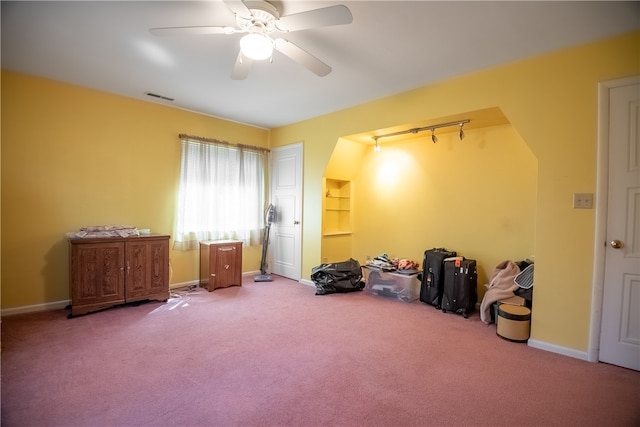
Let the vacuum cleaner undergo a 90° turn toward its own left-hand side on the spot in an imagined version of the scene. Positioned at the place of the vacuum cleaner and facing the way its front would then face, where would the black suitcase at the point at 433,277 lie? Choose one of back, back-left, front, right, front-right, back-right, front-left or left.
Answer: front-right

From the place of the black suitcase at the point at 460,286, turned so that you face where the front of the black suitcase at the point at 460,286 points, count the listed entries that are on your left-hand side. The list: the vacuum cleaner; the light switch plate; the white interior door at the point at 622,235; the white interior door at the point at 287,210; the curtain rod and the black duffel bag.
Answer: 2

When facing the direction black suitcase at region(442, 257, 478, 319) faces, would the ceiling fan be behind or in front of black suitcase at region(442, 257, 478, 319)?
in front

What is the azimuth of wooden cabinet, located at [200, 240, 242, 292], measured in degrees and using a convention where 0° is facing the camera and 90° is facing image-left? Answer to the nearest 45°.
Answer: approximately 315°

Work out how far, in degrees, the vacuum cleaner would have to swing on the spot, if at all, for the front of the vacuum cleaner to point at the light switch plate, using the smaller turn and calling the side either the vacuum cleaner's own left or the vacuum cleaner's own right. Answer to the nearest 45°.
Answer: approximately 45° to the vacuum cleaner's own left

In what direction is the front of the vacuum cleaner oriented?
toward the camera

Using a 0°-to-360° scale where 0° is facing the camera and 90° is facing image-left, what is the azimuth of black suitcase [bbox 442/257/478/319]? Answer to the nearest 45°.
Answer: approximately 45°

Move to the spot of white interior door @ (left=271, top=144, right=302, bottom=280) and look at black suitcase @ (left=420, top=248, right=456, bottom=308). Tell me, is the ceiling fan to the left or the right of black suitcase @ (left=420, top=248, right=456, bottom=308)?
right

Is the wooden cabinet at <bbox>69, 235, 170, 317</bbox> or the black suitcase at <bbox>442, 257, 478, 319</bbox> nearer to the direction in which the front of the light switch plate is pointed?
the wooden cabinet

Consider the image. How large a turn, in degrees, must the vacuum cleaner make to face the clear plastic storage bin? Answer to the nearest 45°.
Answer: approximately 45° to its left
